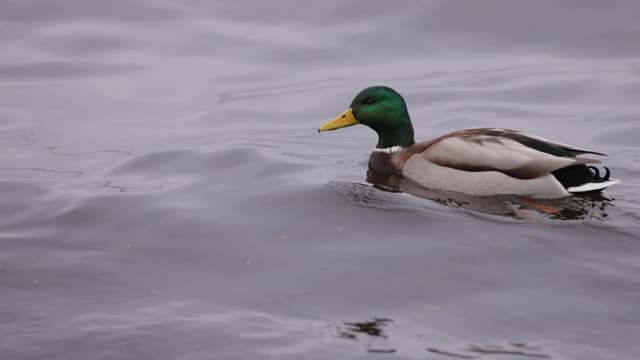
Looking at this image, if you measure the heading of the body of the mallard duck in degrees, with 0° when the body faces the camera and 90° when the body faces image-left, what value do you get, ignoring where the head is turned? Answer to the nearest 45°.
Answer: approximately 90°
